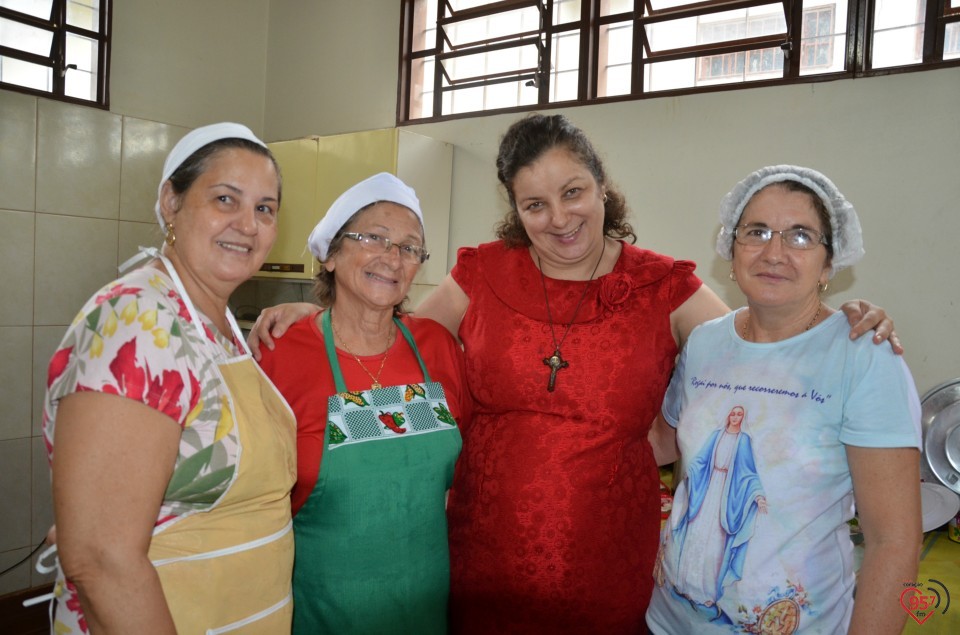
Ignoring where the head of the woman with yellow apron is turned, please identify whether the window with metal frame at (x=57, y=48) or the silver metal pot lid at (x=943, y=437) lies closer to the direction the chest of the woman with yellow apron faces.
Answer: the silver metal pot lid

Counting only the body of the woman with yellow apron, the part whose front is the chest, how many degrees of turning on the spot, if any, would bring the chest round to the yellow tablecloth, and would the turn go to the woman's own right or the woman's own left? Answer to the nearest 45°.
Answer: approximately 45° to the woman's own left

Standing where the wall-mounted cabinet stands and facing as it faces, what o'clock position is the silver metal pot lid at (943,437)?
The silver metal pot lid is roughly at 9 o'clock from the wall-mounted cabinet.

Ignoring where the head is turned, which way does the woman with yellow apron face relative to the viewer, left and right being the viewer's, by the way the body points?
facing the viewer and to the right of the viewer

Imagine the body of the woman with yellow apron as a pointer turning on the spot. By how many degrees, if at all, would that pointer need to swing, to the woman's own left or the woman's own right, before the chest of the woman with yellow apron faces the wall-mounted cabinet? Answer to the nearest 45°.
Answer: approximately 135° to the woman's own left

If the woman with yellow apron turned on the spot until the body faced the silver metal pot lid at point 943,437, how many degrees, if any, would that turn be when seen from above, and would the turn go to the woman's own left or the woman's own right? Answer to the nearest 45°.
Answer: approximately 45° to the woman's own left

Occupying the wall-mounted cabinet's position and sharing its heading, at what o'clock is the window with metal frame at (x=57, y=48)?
The window with metal frame is roughly at 2 o'clock from the wall-mounted cabinet.

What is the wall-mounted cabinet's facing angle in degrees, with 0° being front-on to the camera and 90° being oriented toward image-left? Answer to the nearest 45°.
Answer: approximately 45°

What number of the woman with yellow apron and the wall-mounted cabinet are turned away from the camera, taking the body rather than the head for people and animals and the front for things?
0
